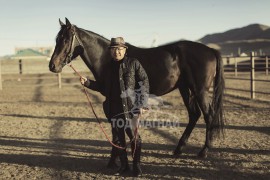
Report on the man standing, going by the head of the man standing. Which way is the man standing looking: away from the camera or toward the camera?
toward the camera

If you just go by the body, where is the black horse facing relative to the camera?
to the viewer's left

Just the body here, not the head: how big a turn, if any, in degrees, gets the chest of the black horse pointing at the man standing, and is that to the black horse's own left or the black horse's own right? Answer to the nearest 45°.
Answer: approximately 45° to the black horse's own left
